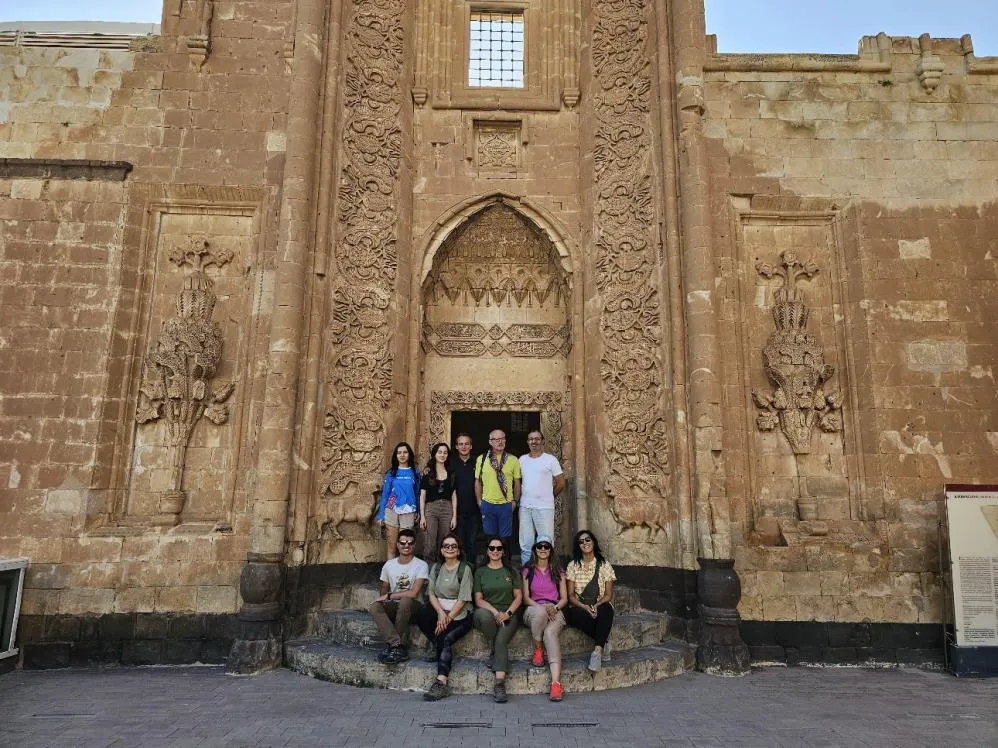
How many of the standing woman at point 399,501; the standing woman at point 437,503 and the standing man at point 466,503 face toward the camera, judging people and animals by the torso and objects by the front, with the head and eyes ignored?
3

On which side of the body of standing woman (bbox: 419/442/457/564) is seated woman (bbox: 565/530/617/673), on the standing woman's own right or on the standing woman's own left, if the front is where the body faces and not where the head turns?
on the standing woman's own left

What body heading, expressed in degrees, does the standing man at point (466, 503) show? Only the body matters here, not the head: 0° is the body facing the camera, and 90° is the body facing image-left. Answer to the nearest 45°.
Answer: approximately 0°

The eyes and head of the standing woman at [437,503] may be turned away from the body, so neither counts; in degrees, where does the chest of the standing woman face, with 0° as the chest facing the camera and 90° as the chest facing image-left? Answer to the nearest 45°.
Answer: approximately 0°

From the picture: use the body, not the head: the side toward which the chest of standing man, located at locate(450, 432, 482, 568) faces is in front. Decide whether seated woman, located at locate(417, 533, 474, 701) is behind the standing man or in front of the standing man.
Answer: in front
